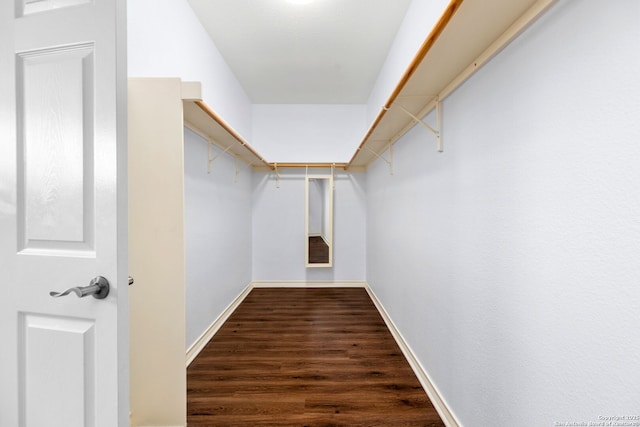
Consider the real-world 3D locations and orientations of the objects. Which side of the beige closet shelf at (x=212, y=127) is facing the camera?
right

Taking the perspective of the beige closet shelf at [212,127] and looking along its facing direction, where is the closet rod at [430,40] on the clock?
The closet rod is roughly at 2 o'clock from the beige closet shelf.

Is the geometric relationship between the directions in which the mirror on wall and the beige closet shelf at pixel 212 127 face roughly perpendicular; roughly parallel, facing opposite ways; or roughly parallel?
roughly perpendicular

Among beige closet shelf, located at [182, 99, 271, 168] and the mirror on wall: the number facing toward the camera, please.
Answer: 1

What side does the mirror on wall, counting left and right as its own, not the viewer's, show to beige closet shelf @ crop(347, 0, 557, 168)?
front

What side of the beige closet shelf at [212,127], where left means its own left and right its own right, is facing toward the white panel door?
right

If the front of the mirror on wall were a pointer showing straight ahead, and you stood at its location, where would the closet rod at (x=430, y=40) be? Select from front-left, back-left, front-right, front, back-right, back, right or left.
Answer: front

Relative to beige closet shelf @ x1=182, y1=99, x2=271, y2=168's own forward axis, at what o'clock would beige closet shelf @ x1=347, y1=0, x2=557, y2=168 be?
beige closet shelf @ x1=347, y1=0, x2=557, y2=168 is roughly at 2 o'clock from beige closet shelf @ x1=182, y1=99, x2=271, y2=168.

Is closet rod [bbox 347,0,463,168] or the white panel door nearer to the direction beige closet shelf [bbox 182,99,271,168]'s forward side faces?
the closet rod

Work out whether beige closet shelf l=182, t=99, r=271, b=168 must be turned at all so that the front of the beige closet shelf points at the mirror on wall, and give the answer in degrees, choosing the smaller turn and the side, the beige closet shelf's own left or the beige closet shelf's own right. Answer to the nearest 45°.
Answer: approximately 45° to the beige closet shelf's own left

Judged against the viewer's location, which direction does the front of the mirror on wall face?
facing the viewer
